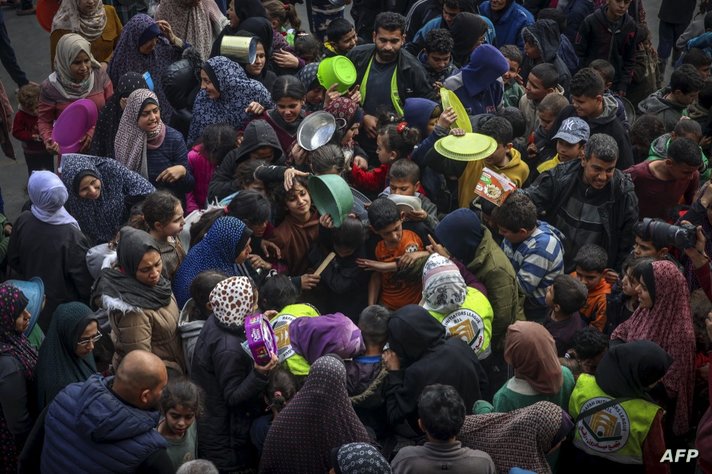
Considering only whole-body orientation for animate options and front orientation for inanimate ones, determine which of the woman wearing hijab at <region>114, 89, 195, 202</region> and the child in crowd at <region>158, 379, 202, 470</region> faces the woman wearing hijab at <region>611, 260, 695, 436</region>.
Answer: the woman wearing hijab at <region>114, 89, 195, 202</region>

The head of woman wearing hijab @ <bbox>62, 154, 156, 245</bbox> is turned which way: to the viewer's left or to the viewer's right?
to the viewer's right

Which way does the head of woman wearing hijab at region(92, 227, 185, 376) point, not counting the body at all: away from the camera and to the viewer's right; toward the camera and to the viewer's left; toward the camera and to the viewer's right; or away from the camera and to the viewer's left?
toward the camera and to the viewer's right

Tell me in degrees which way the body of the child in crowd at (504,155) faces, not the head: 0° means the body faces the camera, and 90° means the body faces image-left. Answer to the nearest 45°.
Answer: approximately 45°

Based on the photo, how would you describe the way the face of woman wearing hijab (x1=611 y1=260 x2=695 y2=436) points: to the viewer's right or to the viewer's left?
to the viewer's left

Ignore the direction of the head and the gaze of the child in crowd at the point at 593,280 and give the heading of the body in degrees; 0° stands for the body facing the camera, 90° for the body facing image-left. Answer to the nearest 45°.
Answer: approximately 45°

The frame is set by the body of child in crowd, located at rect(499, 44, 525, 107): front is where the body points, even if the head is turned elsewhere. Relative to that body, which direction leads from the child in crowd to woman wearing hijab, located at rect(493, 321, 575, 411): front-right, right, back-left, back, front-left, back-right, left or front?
front-left

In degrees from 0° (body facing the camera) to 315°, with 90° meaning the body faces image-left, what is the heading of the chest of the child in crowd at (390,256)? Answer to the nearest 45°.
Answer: approximately 0°

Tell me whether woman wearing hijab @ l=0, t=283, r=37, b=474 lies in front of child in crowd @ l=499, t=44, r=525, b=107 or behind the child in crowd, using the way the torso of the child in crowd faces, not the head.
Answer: in front

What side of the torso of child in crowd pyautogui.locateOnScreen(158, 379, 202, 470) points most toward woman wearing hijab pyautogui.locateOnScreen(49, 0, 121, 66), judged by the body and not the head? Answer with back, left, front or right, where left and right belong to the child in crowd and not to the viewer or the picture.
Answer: back

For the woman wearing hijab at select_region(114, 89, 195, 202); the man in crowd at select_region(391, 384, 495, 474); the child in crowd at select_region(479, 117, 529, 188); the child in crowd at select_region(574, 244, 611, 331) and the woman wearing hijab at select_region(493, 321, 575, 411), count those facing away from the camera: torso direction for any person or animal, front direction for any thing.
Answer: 2

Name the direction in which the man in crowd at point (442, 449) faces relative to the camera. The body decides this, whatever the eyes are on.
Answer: away from the camera

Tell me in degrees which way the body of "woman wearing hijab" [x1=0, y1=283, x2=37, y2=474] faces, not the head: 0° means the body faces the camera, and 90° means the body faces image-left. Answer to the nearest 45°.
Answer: approximately 270°

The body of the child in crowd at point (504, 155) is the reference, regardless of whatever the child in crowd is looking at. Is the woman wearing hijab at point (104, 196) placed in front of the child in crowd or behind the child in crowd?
in front

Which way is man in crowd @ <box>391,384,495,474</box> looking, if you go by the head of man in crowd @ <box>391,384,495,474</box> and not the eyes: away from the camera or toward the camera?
away from the camera

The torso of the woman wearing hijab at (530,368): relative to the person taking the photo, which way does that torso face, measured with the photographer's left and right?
facing away from the viewer
